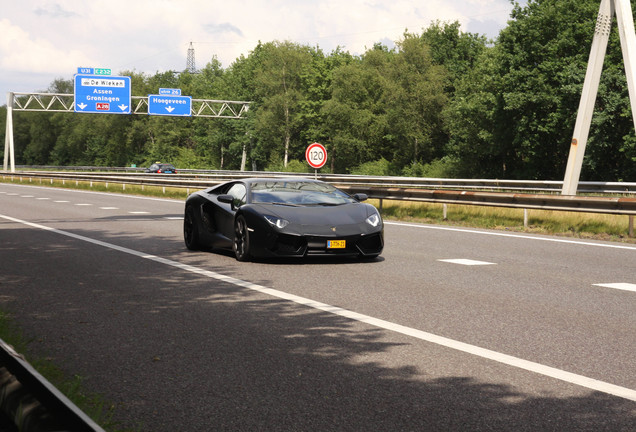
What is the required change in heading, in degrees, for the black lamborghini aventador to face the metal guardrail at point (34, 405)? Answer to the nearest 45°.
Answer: approximately 45° to its right

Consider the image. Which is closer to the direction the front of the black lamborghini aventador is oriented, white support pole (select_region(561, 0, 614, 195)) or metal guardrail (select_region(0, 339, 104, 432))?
the metal guardrail

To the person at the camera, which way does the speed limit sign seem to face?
facing the viewer

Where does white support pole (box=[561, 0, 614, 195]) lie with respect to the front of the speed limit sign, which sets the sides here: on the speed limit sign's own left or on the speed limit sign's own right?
on the speed limit sign's own left

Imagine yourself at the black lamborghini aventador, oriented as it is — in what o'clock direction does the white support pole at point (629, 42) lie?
The white support pole is roughly at 9 o'clock from the black lamborghini aventador.

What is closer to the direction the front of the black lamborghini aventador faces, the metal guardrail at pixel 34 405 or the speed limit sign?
the metal guardrail

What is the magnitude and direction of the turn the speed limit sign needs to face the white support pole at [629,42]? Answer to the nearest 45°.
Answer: approximately 45° to its left

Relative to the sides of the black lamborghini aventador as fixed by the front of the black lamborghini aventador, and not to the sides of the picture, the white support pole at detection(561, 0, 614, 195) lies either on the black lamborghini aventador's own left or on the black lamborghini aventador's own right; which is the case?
on the black lamborghini aventador's own left

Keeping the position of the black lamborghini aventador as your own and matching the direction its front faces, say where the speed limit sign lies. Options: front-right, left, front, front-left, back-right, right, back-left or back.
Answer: back-left

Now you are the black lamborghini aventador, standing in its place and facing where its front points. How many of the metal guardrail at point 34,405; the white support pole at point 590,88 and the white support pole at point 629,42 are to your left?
2

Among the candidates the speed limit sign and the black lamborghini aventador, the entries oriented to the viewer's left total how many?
0

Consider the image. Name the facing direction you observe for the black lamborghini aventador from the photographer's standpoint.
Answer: facing the viewer and to the right of the viewer

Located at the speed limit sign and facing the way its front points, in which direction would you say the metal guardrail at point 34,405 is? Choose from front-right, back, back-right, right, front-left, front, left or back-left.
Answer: front

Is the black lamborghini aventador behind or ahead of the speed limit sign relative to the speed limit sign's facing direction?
ahead
